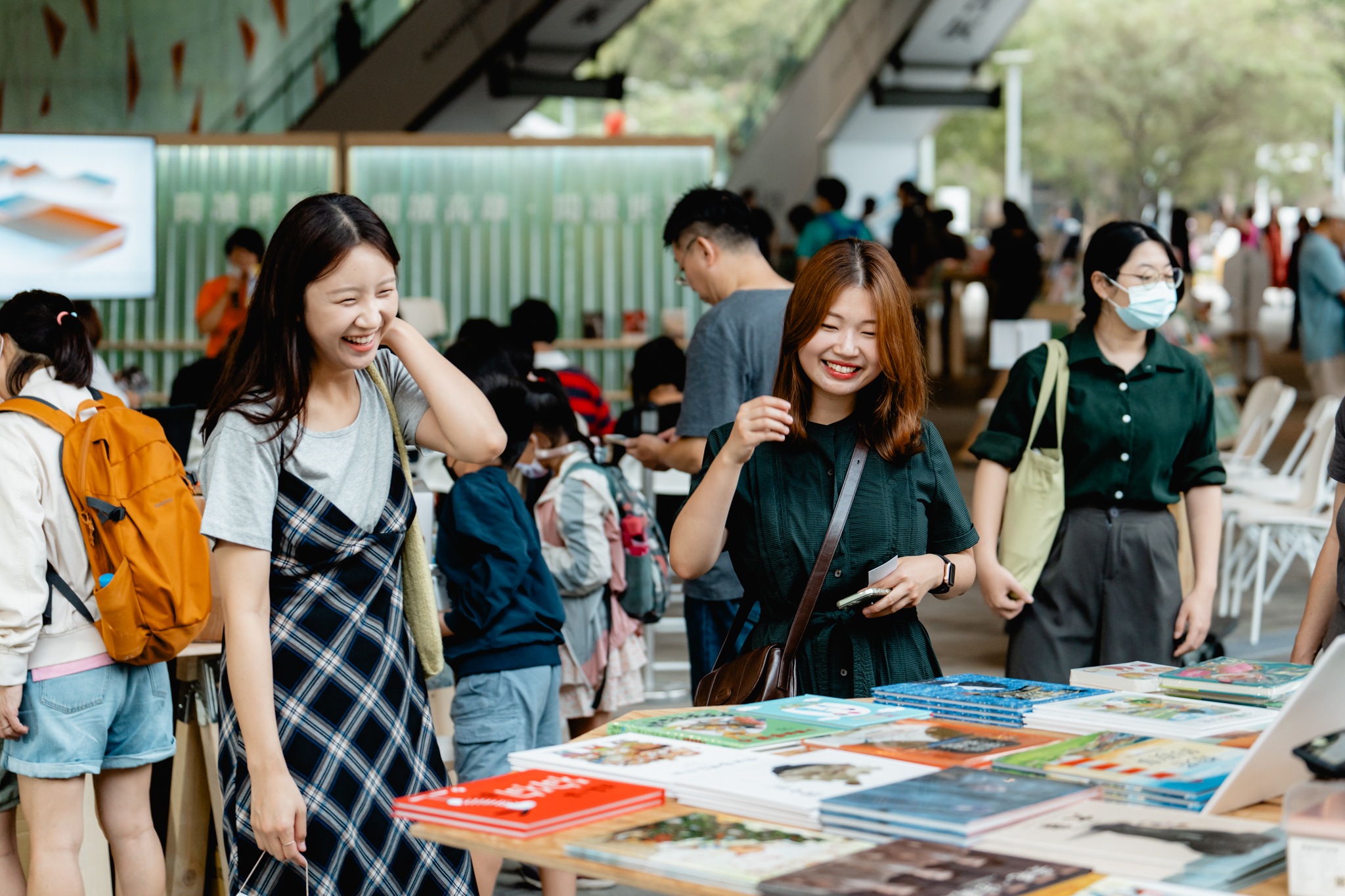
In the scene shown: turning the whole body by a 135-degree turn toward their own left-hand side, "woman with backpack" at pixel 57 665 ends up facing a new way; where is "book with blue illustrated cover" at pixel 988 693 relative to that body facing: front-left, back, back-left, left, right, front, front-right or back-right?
front-left

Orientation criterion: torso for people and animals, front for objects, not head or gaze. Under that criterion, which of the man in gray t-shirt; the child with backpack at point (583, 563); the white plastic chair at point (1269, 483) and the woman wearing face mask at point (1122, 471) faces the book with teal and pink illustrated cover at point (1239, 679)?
the woman wearing face mask

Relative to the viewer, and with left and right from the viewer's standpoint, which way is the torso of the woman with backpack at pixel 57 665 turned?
facing away from the viewer and to the left of the viewer

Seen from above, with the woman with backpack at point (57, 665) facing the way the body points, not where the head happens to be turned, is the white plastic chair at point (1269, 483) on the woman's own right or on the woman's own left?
on the woman's own right

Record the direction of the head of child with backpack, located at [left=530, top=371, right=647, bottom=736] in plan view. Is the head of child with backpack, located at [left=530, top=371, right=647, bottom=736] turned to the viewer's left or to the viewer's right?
to the viewer's left

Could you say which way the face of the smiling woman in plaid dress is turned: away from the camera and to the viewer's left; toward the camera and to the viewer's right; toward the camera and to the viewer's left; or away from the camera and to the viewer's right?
toward the camera and to the viewer's right

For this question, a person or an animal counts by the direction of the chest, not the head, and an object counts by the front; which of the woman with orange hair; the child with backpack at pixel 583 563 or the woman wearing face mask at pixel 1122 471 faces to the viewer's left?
the child with backpack

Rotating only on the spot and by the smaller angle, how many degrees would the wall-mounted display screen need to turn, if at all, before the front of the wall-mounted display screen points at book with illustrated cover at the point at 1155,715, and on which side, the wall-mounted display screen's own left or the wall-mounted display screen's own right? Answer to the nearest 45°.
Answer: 0° — it already faces it

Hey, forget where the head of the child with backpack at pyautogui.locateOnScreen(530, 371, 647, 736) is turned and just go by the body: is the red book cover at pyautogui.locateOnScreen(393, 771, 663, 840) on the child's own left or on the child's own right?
on the child's own left

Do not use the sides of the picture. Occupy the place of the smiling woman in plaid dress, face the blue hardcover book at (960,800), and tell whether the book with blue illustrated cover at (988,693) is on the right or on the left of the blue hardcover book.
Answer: left

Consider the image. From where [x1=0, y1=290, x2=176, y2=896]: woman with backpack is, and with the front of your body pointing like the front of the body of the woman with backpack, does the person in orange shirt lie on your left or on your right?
on your right

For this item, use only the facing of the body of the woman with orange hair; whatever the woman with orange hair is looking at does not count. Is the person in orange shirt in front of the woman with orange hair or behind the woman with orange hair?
behind
